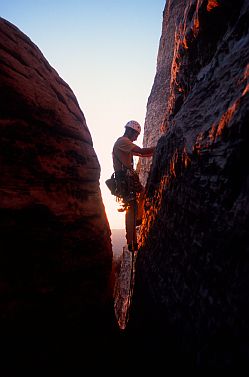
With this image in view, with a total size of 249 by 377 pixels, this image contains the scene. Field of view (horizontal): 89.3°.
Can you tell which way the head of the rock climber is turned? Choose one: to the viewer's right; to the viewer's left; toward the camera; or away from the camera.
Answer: to the viewer's right

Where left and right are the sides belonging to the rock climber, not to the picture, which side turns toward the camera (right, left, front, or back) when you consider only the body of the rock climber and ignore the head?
right
